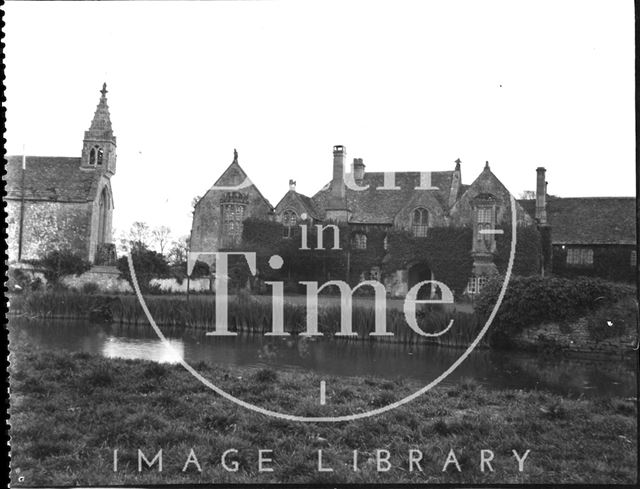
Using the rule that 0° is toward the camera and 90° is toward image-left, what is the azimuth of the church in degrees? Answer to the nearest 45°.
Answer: approximately 270°

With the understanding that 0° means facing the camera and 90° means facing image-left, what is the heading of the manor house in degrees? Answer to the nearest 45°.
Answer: approximately 0°

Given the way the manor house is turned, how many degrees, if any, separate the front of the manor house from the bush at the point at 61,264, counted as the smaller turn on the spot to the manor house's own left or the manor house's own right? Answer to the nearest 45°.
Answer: approximately 90° to the manor house's own right

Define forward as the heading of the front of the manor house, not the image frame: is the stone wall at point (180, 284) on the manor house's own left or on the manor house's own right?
on the manor house's own right

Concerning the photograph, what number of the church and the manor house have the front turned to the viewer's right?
1

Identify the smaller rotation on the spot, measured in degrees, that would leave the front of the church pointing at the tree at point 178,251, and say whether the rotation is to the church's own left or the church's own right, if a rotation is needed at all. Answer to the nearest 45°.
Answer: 0° — it already faces it

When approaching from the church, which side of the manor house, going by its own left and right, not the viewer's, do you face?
right

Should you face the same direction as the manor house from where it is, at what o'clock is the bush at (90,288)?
The bush is roughly at 3 o'clock from the manor house.

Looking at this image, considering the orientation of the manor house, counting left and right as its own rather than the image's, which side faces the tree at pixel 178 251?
right
